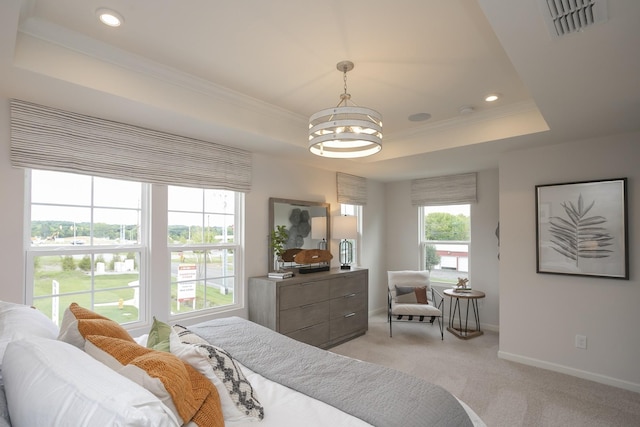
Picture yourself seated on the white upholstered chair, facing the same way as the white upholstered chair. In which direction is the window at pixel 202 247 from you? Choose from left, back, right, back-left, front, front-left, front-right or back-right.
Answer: front-right

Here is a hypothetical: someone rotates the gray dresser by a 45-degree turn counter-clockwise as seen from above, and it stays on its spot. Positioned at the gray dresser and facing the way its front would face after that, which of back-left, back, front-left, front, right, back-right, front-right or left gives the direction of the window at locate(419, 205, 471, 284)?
front-left

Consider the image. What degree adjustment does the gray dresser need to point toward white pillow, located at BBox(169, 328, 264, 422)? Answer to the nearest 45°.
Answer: approximately 45° to its right

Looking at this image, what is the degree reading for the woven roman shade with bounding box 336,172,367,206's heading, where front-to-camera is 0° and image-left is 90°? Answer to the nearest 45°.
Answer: approximately 315°

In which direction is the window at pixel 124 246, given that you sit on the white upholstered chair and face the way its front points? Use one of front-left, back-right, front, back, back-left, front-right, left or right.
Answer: front-right

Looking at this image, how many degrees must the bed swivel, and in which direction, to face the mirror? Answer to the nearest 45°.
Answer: approximately 45° to its left

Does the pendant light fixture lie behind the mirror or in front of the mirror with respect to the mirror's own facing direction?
in front

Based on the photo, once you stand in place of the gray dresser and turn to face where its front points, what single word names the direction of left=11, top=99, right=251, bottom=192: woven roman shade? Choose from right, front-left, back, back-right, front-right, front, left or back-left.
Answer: right

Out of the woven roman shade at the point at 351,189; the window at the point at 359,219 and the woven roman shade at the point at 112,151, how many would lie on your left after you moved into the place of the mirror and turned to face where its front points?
2

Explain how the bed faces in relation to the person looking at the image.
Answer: facing away from the viewer and to the right of the viewer

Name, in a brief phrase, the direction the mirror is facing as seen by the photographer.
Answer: facing the viewer and to the right of the viewer

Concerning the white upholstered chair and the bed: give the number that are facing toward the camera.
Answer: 1
